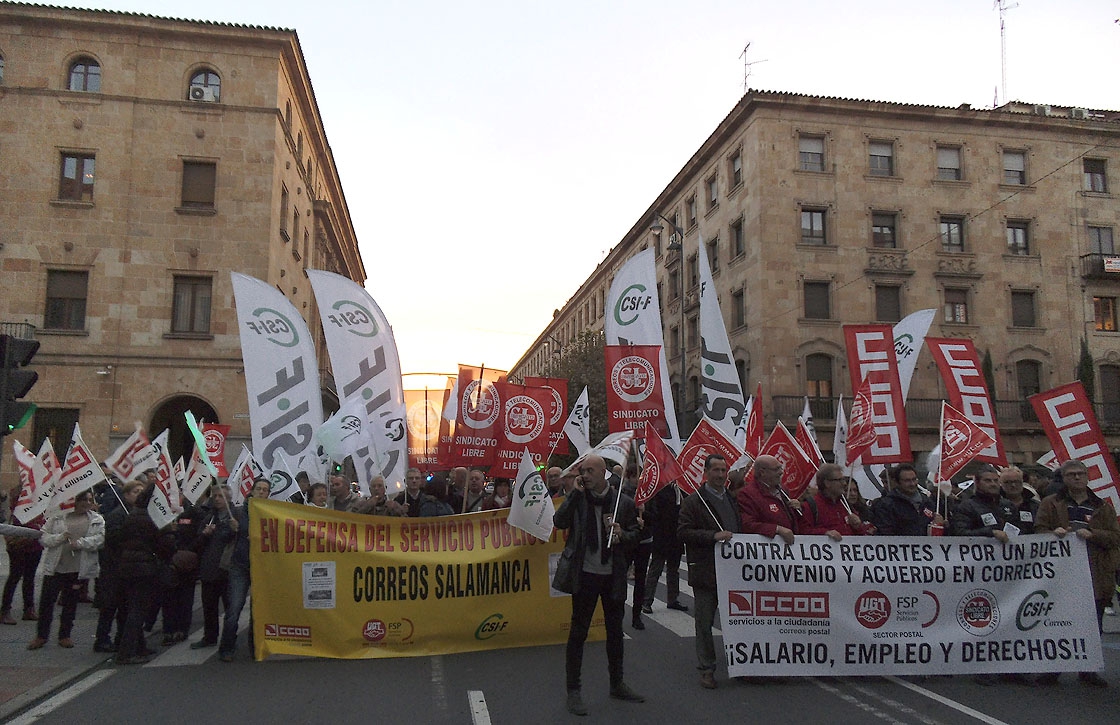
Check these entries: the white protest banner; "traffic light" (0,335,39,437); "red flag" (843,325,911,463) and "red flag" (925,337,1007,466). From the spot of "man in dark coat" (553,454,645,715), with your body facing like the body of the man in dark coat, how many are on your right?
1

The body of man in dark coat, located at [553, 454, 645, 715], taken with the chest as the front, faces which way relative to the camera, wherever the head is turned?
toward the camera

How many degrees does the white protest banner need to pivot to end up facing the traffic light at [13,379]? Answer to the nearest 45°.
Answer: approximately 45° to its right

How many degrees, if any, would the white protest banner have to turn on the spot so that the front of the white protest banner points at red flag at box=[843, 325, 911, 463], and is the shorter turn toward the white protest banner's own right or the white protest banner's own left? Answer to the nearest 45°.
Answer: approximately 180°

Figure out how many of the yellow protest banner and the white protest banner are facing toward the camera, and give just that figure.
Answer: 2

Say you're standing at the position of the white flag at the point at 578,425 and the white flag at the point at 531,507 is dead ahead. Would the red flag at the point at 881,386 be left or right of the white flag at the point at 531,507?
left

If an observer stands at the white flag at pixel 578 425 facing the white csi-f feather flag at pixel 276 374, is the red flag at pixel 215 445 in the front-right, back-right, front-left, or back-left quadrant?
front-right

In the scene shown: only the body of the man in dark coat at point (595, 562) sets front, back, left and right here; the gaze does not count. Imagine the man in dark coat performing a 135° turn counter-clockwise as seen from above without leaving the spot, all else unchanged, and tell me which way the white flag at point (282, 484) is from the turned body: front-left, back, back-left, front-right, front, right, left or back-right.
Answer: left

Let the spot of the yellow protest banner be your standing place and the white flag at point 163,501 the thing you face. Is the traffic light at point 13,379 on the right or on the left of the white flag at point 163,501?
left

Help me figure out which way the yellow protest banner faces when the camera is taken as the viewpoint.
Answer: facing the viewer

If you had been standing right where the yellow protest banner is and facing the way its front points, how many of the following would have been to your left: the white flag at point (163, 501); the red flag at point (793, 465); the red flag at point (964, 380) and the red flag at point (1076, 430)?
3

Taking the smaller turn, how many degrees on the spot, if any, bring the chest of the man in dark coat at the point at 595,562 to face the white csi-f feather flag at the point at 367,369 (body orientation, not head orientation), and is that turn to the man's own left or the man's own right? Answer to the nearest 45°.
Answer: approximately 135° to the man's own right

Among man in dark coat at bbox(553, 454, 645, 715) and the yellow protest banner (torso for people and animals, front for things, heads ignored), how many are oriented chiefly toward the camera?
2

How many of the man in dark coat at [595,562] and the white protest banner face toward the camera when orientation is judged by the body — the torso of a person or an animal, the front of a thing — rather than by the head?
2

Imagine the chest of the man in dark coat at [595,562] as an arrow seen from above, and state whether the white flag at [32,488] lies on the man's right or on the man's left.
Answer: on the man's right

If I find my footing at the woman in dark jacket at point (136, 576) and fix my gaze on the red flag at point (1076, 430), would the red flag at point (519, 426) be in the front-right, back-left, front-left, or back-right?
front-left

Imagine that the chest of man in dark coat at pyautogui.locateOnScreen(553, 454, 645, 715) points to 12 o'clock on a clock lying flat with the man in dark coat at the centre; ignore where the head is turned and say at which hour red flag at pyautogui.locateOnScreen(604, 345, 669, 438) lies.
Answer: The red flag is roughly at 6 o'clock from the man in dark coat.

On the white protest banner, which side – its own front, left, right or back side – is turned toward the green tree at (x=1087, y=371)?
back
